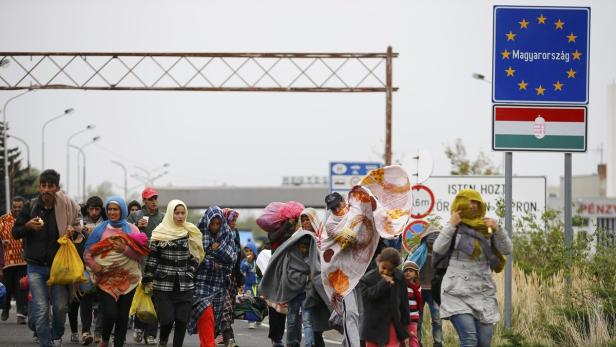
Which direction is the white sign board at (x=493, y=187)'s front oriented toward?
toward the camera

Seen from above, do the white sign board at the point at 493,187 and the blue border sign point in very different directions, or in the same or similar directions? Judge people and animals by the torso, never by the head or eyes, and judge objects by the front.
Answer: same or similar directions

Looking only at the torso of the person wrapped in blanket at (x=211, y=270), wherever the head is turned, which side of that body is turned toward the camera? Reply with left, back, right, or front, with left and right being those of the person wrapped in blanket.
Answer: front

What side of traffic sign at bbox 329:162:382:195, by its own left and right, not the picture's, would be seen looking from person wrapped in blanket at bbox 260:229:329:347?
front

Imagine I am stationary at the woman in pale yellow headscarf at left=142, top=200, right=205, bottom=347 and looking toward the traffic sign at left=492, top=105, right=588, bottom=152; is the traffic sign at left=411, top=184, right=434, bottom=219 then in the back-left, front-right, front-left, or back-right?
front-left

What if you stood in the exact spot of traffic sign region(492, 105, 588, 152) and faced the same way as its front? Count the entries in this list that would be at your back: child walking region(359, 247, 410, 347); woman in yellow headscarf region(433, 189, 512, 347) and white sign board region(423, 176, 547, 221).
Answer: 1

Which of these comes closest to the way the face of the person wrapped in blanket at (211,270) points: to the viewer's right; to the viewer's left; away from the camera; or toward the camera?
toward the camera

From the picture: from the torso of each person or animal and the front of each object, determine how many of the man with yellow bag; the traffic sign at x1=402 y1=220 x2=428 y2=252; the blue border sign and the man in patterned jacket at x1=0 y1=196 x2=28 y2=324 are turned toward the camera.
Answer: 4

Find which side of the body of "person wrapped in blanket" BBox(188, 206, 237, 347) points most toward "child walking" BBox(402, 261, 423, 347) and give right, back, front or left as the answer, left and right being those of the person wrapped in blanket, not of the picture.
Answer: left

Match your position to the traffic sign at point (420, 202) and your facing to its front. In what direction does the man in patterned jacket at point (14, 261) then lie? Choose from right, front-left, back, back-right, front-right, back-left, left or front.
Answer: front-right

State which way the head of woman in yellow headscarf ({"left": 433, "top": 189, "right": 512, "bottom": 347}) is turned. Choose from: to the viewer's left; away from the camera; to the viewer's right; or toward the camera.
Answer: toward the camera

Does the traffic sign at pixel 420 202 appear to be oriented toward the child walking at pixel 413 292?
yes

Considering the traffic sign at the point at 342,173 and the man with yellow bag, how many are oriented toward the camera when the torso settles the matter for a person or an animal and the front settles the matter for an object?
2

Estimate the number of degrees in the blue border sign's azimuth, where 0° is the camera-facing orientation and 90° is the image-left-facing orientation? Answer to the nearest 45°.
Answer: approximately 0°
